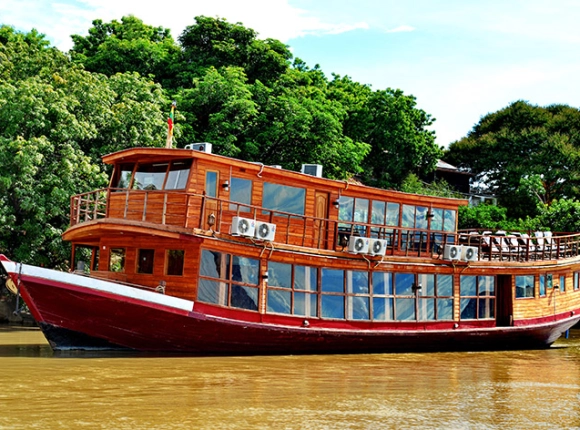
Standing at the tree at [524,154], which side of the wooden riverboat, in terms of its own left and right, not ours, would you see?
back

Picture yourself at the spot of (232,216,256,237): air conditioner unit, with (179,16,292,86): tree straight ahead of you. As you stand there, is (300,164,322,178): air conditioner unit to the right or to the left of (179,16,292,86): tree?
right

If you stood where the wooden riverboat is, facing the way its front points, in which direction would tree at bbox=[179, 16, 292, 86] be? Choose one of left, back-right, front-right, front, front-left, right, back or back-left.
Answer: back-right

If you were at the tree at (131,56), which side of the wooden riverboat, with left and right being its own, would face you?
right

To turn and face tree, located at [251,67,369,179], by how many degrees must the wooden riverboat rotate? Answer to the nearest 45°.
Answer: approximately 135° to its right

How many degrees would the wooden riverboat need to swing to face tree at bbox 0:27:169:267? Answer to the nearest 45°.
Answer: approximately 90° to its right

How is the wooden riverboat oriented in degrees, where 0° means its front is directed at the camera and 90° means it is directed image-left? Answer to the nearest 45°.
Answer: approximately 45°
